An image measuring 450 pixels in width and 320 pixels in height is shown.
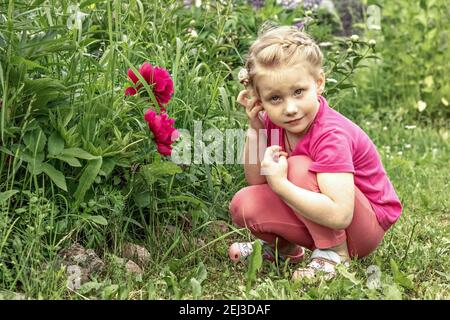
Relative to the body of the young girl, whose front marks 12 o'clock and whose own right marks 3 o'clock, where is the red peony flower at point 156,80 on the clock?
The red peony flower is roughly at 2 o'clock from the young girl.

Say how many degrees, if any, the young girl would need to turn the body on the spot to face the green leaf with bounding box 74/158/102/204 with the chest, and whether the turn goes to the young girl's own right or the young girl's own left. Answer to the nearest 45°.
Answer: approximately 45° to the young girl's own right

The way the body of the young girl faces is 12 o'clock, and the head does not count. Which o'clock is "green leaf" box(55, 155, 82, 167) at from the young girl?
The green leaf is roughly at 1 o'clock from the young girl.

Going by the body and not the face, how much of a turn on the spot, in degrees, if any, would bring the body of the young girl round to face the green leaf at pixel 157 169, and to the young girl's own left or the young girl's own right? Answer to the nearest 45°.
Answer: approximately 45° to the young girl's own right

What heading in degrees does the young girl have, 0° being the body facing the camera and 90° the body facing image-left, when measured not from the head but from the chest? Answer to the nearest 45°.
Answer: approximately 45°

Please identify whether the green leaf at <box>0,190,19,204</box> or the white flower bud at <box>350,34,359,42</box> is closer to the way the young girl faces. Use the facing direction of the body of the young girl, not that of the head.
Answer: the green leaf
